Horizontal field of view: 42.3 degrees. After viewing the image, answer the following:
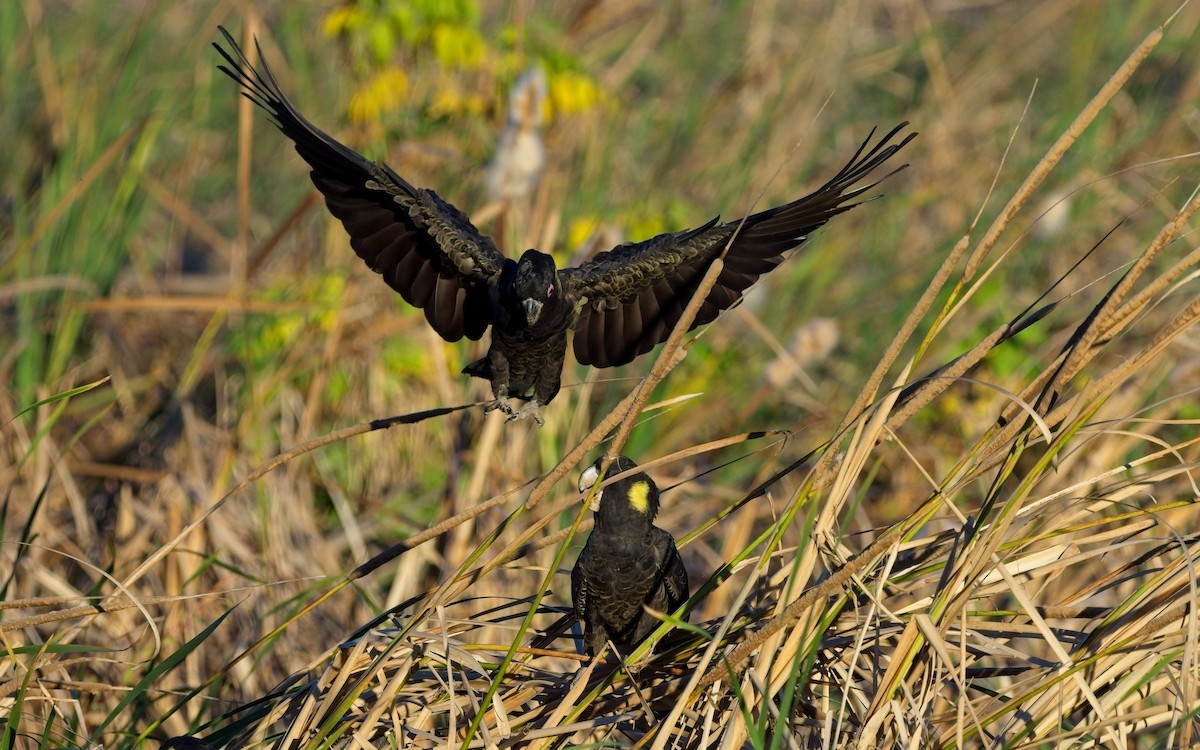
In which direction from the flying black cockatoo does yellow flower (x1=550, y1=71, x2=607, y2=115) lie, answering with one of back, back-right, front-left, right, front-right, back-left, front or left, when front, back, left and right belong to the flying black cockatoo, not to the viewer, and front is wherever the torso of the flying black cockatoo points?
back

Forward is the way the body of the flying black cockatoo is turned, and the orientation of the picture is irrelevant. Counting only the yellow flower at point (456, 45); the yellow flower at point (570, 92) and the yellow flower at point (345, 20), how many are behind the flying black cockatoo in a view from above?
3

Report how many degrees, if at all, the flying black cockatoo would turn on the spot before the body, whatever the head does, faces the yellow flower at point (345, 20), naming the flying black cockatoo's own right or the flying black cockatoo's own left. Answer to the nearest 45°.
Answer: approximately 180°

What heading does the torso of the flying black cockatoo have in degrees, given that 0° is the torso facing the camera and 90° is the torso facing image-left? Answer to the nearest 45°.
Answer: approximately 0°

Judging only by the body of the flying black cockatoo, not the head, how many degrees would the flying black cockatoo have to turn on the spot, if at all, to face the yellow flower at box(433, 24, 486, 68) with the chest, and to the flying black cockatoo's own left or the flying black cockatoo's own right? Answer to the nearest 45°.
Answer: approximately 180°
